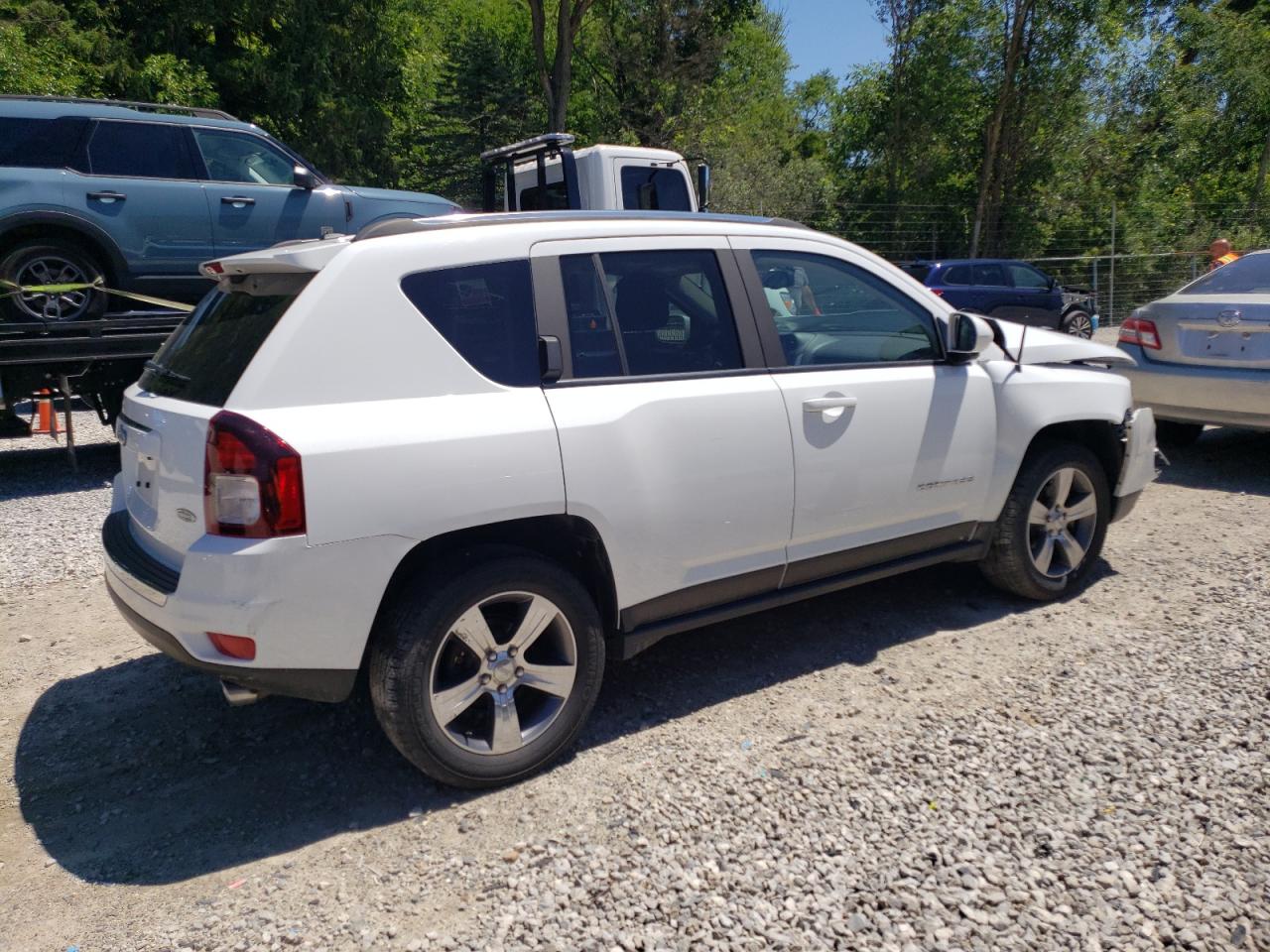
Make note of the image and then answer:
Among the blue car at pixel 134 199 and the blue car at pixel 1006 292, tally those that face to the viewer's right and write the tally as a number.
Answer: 2

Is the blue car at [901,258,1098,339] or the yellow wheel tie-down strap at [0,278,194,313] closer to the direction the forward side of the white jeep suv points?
the blue car

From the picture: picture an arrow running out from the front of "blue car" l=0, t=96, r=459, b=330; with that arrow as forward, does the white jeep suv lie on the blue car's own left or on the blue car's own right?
on the blue car's own right

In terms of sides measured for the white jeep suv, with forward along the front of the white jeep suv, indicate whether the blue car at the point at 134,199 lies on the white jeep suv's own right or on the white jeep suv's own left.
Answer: on the white jeep suv's own left

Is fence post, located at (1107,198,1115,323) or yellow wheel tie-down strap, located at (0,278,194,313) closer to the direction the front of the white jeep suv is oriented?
the fence post

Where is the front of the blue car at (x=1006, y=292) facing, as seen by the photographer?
facing to the right of the viewer

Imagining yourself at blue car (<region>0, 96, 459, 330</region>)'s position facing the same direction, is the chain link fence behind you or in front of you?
in front

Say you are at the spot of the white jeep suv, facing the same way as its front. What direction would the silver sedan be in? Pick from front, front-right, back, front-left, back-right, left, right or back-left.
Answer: front

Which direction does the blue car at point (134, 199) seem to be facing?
to the viewer's right

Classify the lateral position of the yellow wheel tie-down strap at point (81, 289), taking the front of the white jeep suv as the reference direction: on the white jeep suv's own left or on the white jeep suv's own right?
on the white jeep suv's own left

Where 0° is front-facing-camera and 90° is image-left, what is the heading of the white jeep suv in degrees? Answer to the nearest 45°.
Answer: approximately 225°
